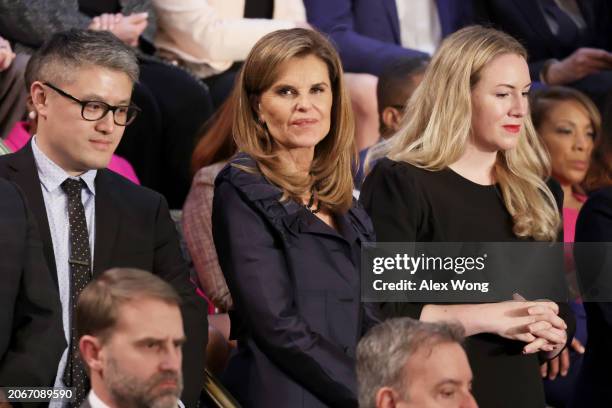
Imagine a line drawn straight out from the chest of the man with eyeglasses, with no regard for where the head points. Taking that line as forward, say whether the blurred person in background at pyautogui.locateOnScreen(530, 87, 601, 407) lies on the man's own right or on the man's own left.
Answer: on the man's own left

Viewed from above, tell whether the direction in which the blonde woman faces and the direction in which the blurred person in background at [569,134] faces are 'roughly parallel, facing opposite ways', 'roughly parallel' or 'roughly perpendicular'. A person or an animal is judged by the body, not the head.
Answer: roughly parallel

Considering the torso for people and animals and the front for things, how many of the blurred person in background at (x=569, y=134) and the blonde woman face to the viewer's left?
0

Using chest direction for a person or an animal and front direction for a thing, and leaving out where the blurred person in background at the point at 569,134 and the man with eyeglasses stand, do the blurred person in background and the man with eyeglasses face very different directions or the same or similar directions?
same or similar directions

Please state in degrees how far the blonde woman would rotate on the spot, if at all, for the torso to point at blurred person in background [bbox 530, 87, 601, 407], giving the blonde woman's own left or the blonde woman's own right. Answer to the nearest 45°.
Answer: approximately 135° to the blonde woman's own left

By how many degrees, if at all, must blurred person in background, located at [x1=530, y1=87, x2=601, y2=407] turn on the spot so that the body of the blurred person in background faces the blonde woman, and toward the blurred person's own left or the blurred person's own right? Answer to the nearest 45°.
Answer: approximately 45° to the blurred person's own right

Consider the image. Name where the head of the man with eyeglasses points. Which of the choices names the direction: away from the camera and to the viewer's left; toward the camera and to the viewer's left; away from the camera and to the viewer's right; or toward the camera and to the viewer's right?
toward the camera and to the viewer's right

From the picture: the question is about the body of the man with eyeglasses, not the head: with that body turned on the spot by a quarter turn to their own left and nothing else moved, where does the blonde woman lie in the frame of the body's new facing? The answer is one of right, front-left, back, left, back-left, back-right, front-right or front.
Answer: front-right

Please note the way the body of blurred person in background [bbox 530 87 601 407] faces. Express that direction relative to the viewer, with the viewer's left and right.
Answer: facing the viewer and to the right of the viewer
